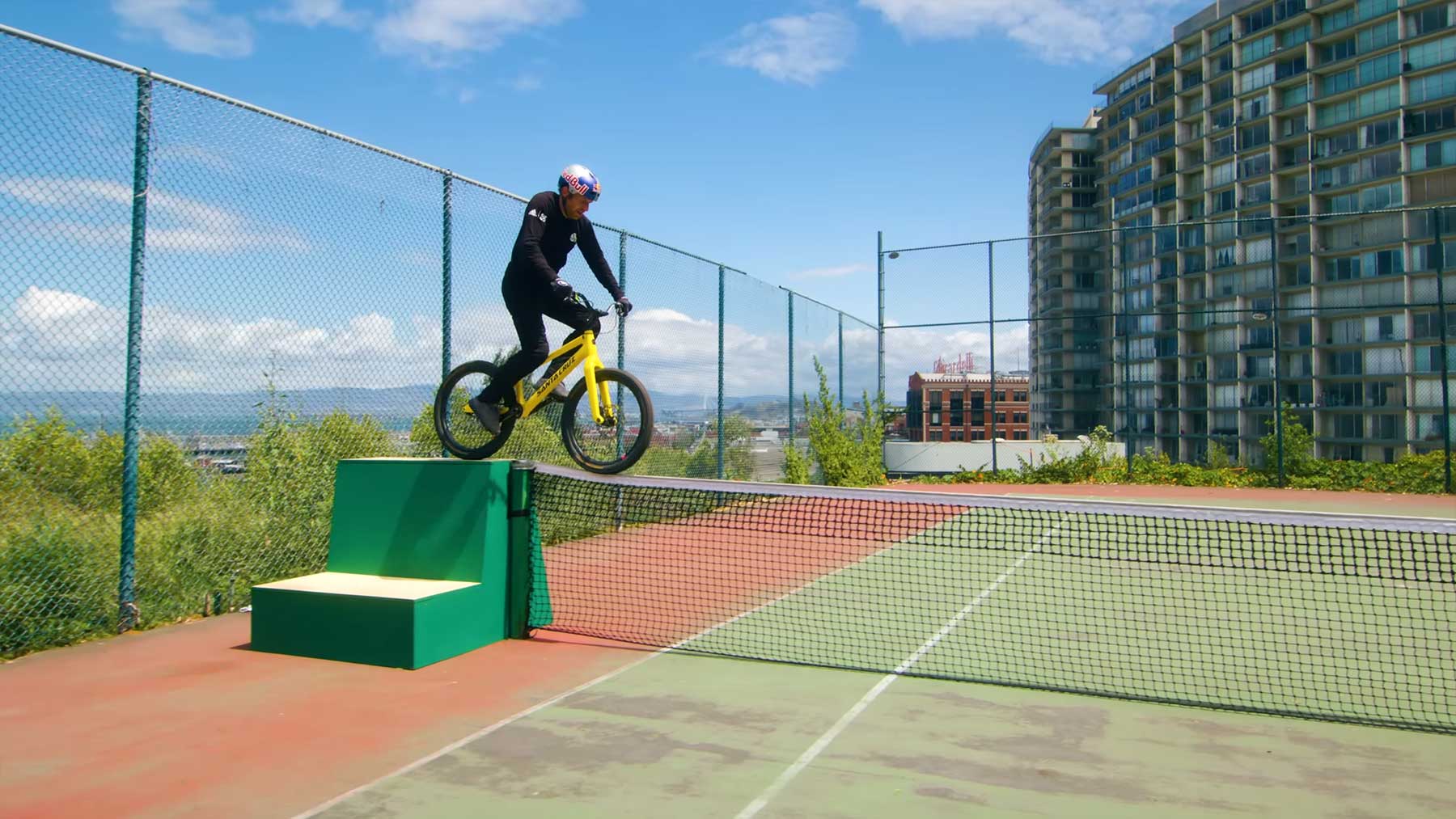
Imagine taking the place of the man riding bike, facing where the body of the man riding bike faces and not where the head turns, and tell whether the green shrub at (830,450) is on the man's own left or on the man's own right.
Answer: on the man's own left

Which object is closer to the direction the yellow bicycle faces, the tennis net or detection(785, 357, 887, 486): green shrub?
the tennis net

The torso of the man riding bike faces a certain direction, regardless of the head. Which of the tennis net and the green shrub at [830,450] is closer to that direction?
the tennis net

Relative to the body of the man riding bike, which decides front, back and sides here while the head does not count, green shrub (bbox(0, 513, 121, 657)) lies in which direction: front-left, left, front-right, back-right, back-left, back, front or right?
back-right

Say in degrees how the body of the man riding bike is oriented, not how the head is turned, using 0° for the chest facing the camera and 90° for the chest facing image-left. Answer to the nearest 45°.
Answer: approximately 315°

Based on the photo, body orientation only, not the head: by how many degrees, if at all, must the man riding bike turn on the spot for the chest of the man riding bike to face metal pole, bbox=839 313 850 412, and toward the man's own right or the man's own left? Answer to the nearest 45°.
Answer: approximately 90° to the man's own left

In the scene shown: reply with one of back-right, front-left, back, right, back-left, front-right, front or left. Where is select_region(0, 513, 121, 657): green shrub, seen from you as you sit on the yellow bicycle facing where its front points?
back-right
